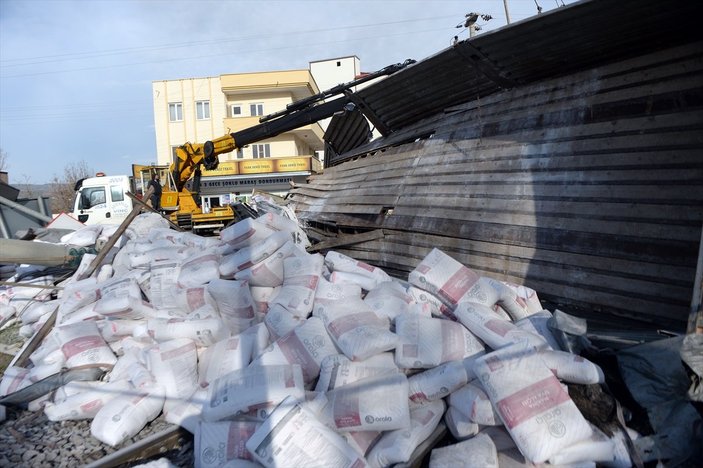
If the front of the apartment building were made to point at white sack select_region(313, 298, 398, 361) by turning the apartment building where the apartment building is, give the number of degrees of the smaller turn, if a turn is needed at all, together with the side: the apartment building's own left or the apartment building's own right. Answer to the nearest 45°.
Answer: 0° — it already faces it

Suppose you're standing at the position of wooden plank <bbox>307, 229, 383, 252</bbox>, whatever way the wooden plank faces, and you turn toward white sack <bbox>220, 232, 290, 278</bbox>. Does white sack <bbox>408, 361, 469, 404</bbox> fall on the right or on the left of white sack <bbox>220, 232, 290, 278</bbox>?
left

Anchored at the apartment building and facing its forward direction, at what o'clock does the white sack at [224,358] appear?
The white sack is roughly at 12 o'clock from the apartment building.

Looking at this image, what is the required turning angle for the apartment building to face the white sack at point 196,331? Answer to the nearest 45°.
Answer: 0° — it already faces it

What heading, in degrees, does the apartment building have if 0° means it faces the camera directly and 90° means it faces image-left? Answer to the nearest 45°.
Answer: approximately 0°

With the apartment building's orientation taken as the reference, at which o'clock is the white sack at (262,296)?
The white sack is roughly at 12 o'clock from the apartment building.

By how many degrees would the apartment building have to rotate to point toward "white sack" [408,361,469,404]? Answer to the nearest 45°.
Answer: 0° — it already faces it

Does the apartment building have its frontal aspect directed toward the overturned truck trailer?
yes

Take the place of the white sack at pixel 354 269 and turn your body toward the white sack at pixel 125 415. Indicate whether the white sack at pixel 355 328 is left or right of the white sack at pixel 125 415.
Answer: left
